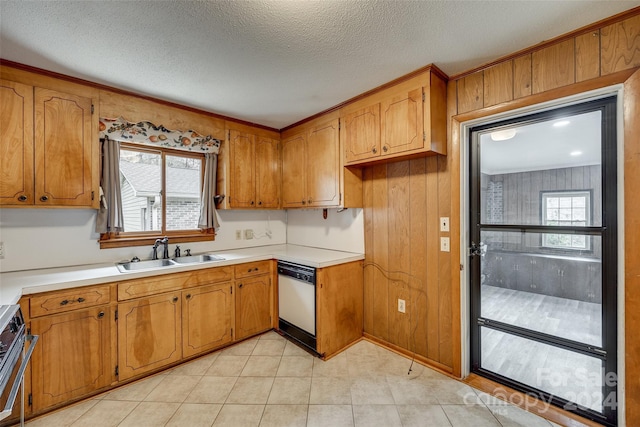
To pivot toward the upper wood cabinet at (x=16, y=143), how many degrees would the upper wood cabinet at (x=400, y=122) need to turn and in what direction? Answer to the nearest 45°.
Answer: approximately 45° to its right

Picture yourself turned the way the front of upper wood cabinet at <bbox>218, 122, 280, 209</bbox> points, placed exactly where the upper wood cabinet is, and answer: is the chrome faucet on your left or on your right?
on your right

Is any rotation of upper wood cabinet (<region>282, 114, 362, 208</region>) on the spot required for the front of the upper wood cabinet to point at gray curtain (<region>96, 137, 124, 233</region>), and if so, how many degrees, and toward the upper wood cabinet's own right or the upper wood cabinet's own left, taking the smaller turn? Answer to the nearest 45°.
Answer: approximately 45° to the upper wood cabinet's own right

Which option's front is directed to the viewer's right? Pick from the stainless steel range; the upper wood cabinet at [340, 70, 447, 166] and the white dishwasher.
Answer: the stainless steel range

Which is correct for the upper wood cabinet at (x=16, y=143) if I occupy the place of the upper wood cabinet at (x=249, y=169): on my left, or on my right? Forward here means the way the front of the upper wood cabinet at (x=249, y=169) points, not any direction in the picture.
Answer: on my right

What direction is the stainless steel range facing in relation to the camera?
to the viewer's right

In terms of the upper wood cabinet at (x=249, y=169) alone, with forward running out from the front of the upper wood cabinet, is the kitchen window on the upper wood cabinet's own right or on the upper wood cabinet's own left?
on the upper wood cabinet's own right
